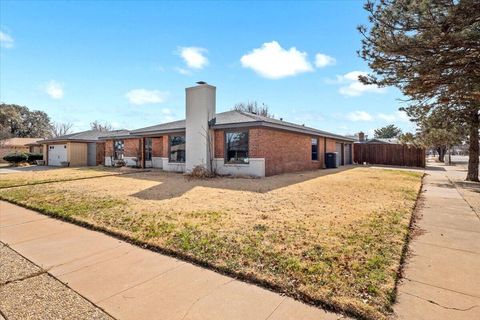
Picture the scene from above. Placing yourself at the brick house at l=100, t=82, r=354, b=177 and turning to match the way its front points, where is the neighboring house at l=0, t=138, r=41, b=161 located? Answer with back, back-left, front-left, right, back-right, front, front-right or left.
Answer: right

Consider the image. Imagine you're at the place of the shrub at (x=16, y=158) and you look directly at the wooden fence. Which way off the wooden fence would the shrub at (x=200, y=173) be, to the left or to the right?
right

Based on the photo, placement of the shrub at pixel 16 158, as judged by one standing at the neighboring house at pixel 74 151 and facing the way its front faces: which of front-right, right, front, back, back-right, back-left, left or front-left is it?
right

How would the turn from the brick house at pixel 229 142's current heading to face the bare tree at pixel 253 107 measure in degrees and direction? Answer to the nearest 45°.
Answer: approximately 135° to its right

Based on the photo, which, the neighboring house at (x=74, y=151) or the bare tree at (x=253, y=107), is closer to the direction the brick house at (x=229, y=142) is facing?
the neighboring house

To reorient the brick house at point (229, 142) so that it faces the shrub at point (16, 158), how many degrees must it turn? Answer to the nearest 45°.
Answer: approximately 90° to its right

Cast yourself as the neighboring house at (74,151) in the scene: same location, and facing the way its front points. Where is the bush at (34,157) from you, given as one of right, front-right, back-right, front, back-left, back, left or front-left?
right

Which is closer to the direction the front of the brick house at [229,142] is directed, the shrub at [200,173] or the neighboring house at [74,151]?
the shrub

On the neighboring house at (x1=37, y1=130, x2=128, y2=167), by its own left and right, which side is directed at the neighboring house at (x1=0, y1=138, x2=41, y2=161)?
right

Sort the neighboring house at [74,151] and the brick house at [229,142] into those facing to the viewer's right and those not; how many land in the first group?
0
